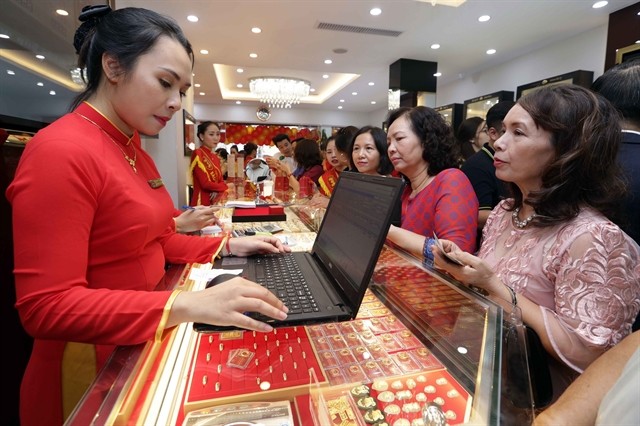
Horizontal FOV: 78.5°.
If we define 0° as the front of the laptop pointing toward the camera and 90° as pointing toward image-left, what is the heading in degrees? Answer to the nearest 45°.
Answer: approximately 90°

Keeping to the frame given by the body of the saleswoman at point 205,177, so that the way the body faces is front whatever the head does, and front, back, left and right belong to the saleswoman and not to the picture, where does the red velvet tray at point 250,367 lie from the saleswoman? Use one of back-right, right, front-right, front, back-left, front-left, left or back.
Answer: front-right

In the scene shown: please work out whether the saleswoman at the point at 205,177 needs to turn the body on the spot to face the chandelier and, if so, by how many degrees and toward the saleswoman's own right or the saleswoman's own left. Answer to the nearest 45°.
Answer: approximately 90° to the saleswoman's own left

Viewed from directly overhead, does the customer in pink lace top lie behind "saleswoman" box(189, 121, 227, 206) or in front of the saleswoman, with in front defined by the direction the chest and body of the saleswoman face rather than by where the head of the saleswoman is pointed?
in front

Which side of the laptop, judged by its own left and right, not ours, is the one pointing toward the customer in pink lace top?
back

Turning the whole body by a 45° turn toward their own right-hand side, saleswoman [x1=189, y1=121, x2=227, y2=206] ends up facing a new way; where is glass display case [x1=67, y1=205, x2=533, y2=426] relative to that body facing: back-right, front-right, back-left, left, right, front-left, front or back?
front

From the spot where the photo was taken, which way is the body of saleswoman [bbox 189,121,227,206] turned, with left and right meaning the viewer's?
facing the viewer and to the right of the viewer

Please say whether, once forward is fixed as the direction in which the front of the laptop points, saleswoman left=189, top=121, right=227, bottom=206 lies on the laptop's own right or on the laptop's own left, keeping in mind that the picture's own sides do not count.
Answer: on the laptop's own right

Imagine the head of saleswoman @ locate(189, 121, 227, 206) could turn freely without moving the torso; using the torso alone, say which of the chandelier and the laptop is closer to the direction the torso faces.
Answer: the laptop

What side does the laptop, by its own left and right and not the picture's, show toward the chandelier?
right
